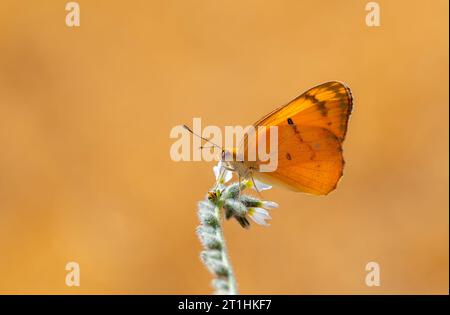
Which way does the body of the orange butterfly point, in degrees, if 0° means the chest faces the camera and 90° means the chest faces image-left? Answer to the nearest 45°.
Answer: approximately 90°
